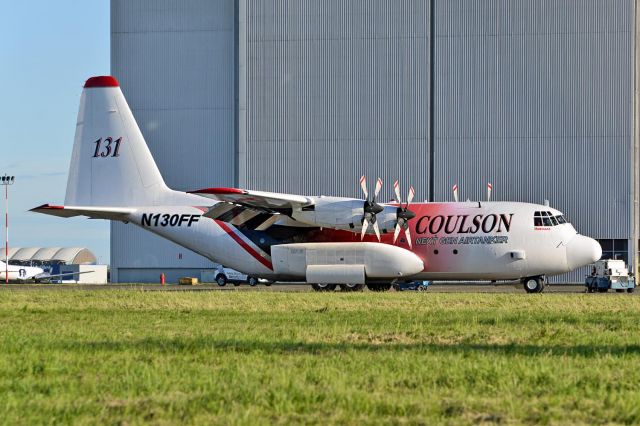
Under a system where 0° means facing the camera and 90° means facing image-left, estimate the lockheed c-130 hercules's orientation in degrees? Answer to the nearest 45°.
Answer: approximately 270°
